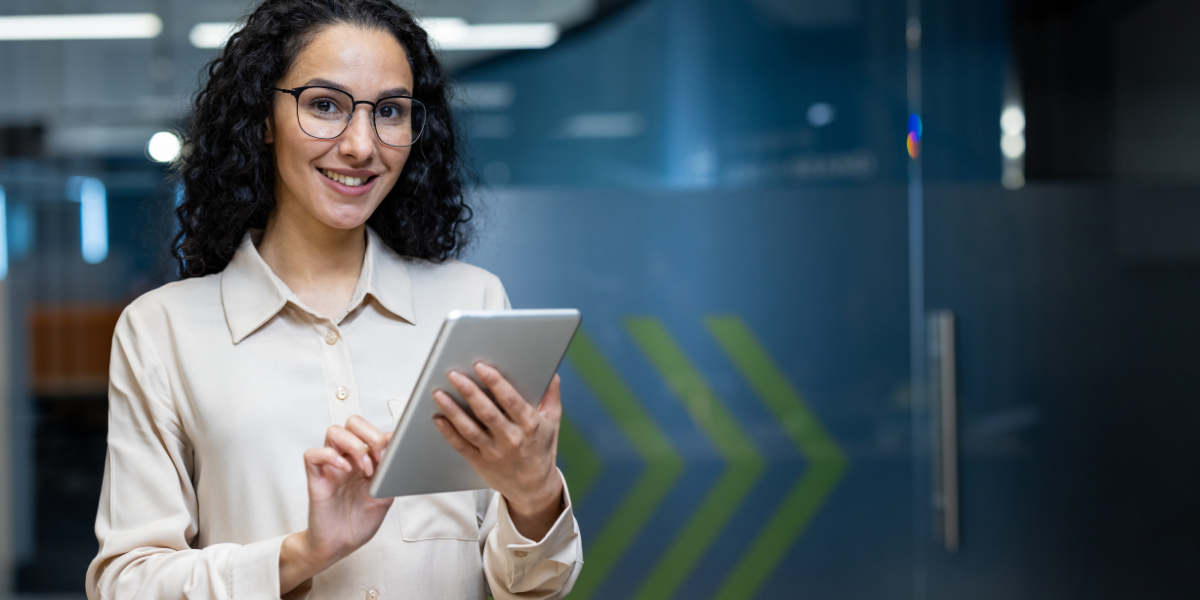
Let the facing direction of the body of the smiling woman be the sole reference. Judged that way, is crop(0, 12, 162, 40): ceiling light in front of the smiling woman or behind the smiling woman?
behind

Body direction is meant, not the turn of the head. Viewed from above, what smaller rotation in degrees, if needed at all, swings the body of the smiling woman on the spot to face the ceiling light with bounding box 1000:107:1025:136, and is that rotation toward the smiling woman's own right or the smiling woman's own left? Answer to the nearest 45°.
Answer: approximately 135° to the smiling woman's own left

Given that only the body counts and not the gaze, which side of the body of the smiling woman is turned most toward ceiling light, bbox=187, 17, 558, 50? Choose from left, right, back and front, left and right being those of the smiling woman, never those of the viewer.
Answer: back

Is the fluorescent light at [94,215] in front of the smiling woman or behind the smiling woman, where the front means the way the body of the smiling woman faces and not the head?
behind

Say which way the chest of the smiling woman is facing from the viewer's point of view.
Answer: toward the camera

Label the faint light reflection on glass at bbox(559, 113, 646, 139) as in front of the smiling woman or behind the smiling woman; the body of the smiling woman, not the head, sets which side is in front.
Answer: behind

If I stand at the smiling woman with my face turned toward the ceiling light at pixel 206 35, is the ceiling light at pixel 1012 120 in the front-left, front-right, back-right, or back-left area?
front-right

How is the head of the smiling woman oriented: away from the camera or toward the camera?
toward the camera

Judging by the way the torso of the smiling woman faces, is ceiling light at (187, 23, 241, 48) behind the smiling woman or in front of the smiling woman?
behind
